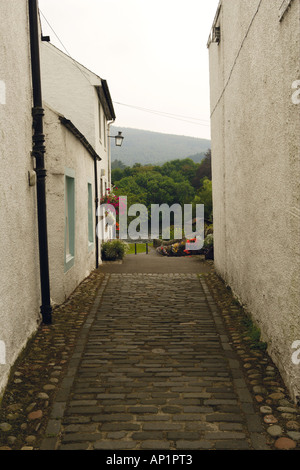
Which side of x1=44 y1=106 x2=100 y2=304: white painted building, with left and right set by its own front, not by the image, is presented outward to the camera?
right

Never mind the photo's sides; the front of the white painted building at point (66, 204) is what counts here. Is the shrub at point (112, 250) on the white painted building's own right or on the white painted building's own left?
on the white painted building's own left
